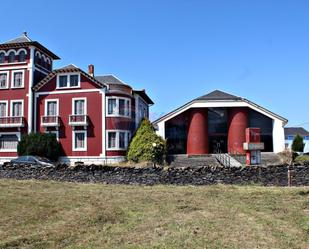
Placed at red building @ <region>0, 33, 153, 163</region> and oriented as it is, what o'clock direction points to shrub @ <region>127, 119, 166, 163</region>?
The shrub is roughly at 10 o'clock from the red building.

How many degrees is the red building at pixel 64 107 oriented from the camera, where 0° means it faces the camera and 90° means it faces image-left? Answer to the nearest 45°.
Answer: approximately 0°

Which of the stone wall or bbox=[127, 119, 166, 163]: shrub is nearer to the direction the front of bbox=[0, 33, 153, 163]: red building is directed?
the stone wall

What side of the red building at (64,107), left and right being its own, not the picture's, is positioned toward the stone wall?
front
